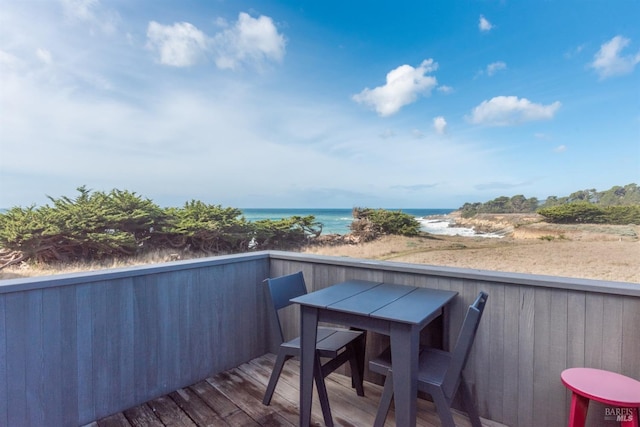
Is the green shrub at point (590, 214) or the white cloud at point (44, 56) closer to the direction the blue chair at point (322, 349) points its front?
the green shrub

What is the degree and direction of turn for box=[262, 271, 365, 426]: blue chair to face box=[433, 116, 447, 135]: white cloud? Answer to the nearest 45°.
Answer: approximately 90° to its left

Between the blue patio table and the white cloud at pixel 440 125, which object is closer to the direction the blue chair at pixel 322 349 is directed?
the blue patio table

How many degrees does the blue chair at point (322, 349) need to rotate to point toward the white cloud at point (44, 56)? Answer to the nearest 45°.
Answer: approximately 180°

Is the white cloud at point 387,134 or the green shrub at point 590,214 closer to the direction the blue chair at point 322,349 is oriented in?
the green shrub

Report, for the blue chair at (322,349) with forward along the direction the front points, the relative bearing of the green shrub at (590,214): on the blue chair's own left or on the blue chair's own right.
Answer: on the blue chair's own left

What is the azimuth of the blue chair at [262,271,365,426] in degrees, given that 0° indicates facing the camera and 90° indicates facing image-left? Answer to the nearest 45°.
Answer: approximately 315°

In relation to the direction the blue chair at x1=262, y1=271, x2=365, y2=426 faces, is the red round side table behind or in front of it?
in front

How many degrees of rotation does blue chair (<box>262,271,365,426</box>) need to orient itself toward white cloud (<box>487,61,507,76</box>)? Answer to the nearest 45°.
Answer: approximately 90° to its left

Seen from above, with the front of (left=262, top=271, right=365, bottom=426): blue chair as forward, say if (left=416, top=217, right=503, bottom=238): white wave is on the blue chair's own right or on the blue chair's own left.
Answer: on the blue chair's own left

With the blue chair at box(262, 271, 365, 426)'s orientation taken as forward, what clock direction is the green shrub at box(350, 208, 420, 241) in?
The green shrub is roughly at 8 o'clock from the blue chair.

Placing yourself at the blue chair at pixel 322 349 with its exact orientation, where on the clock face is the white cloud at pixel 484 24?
The white cloud is roughly at 9 o'clock from the blue chair.
